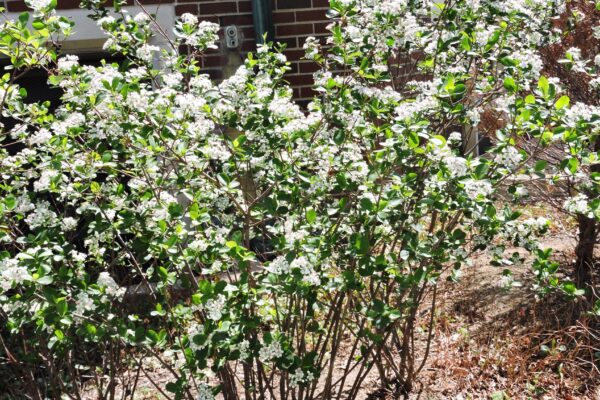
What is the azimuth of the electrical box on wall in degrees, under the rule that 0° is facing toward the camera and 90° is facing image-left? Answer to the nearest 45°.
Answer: approximately 0°

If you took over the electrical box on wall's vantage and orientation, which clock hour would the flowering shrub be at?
The flowering shrub is roughly at 12 o'clock from the electrical box on wall.
